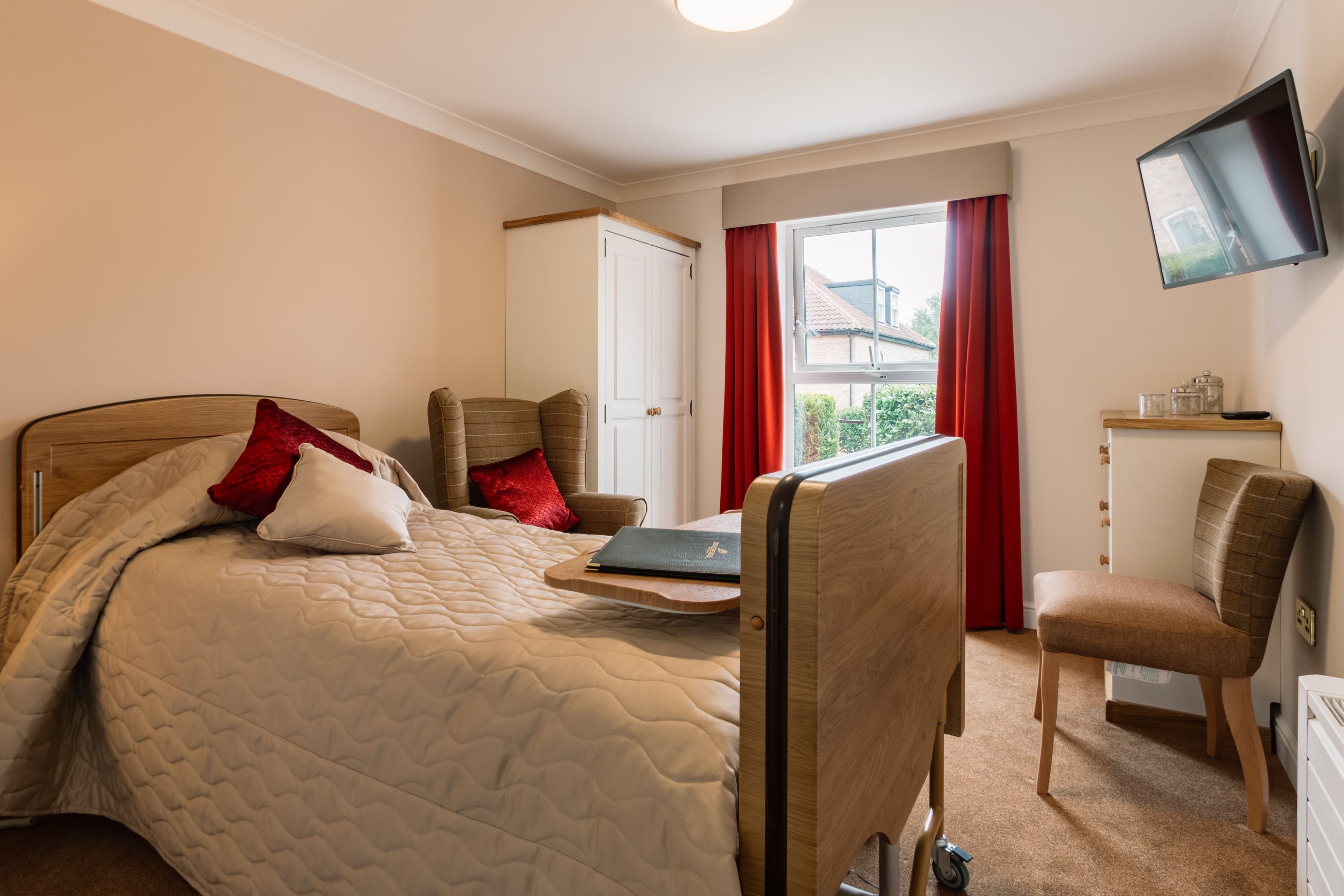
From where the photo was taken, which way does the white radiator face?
to the viewer's left

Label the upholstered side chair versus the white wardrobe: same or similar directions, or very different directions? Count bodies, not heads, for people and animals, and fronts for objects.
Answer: very different directions

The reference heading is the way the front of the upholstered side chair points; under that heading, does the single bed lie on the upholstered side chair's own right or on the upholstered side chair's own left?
on the upholstered side chair's own left

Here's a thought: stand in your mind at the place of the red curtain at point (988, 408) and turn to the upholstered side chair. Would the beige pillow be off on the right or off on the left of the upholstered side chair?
right

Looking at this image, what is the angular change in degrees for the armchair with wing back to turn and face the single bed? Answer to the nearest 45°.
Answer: approximately 45° to its right

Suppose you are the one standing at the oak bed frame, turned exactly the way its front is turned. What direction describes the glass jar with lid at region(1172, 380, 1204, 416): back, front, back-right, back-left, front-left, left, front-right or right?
left

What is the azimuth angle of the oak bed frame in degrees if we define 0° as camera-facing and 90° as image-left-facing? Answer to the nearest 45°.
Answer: approximately 315°

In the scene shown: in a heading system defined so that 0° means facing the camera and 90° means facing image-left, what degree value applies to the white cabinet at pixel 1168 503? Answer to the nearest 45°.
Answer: approximately 90°

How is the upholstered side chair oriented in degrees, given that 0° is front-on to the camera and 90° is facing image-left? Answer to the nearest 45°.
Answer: approximately 90°
